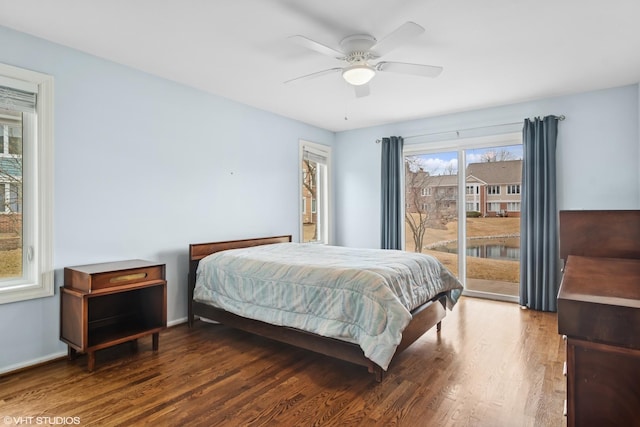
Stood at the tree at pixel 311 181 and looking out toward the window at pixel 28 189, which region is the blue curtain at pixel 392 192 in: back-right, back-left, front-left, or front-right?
front-left

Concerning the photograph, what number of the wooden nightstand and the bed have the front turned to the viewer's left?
0

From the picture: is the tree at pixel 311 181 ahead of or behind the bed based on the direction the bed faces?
behind

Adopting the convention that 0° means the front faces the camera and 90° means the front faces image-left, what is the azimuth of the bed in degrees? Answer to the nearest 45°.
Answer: approximately 315°

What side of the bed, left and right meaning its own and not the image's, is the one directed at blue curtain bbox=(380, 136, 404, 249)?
left

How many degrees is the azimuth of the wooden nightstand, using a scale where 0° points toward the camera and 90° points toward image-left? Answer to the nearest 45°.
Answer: approximately 315°

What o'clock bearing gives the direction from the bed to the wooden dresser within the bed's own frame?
The wooden dresser is roughly at 1 o'clock from the bed.

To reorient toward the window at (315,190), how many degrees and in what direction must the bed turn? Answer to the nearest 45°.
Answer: approximately 135° to its left

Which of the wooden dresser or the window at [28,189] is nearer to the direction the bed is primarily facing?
the wooden dresser

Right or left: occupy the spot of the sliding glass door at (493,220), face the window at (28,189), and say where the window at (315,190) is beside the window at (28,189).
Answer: right

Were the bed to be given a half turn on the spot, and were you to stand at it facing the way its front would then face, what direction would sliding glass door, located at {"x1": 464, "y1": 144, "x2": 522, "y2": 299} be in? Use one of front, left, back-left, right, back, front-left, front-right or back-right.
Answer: right

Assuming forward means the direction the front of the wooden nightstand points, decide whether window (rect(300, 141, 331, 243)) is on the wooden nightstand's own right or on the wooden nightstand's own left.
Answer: on the wooden nightstand's own left

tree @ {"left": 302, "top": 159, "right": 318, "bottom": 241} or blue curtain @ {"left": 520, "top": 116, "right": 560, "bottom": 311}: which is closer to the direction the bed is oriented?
the blue curtain

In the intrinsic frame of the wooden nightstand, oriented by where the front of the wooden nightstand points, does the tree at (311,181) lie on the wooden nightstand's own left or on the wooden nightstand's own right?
on the wooden nightstand's own left

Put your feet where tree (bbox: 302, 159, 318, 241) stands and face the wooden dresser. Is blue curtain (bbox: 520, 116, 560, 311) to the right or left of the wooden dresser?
left
